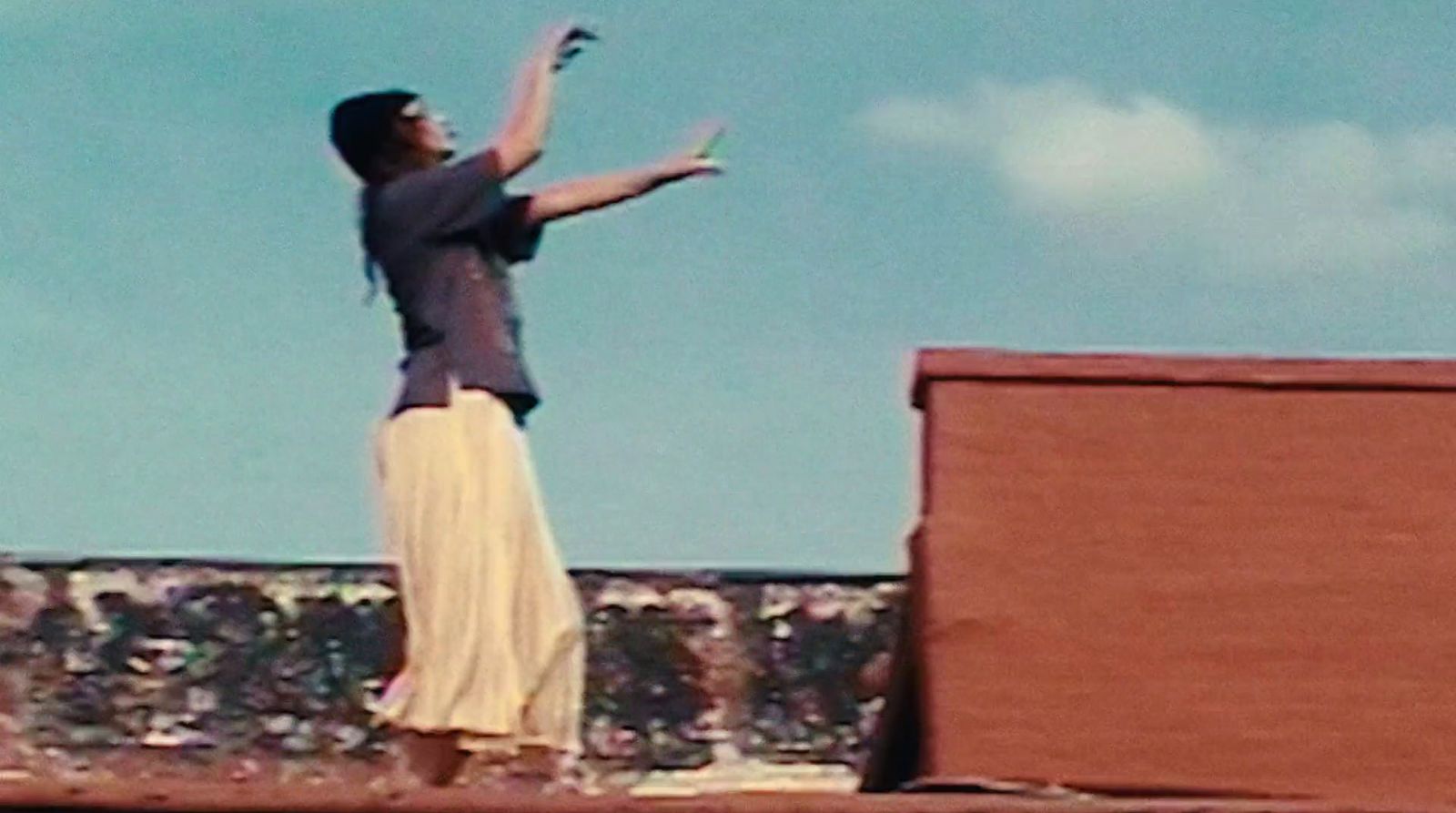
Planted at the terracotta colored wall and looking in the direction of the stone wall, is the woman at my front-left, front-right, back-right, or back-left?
front-left

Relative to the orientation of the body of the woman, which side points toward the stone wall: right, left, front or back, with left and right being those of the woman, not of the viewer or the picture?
left

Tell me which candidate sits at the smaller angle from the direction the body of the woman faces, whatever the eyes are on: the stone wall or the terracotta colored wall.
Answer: the terracotta colored wall

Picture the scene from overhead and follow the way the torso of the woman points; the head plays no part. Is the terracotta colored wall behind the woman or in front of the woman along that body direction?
in front

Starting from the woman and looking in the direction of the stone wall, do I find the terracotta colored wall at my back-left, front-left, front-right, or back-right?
back-right

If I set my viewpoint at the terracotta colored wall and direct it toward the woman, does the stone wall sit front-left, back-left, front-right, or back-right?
front-right

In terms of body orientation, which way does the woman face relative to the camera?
to the viewer's right
